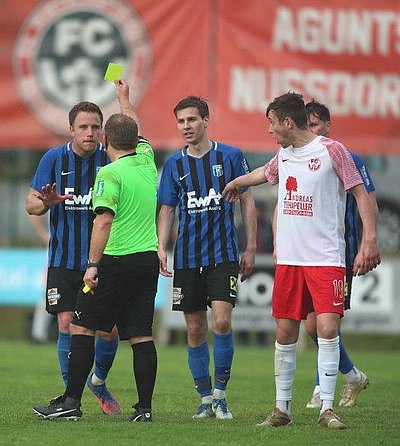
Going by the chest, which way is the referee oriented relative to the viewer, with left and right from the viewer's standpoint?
facing away from the viewer and to the left of the viewer

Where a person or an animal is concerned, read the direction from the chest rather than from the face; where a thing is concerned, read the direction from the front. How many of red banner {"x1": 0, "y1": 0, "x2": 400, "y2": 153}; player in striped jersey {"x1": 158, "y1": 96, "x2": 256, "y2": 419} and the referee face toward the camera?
2

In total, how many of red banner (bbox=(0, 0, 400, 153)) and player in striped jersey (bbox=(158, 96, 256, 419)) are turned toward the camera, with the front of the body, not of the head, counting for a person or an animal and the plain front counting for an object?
2

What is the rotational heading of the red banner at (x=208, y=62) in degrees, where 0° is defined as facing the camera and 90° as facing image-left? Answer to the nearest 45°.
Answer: approximately 0°

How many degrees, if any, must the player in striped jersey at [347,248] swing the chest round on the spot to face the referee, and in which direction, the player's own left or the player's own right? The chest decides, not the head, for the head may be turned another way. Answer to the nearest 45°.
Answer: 0° — they already face them

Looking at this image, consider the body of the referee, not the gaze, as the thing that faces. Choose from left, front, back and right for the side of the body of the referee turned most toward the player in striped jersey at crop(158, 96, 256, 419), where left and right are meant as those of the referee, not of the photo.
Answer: right

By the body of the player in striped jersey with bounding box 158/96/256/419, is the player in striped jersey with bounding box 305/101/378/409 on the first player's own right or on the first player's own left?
on the first player's own left

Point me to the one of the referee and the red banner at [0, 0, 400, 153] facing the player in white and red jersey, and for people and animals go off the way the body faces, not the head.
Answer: the red banner

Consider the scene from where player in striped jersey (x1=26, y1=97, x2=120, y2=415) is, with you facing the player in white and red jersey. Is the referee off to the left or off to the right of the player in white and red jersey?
right

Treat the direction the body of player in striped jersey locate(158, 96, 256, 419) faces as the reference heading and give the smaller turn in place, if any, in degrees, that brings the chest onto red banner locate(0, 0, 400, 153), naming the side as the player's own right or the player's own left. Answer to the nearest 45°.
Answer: approximately 180°
